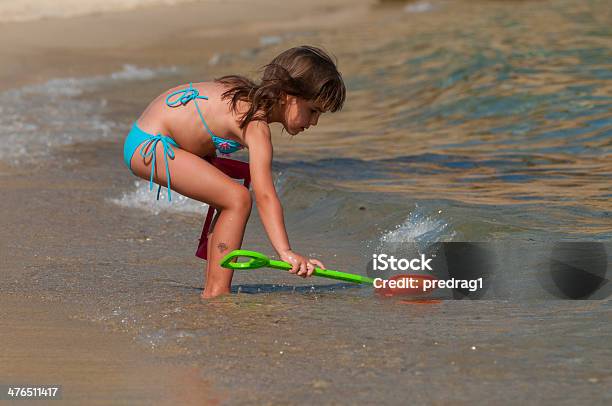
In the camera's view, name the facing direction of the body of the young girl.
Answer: to the viewer's right

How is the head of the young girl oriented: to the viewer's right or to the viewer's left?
to the viewer's right
